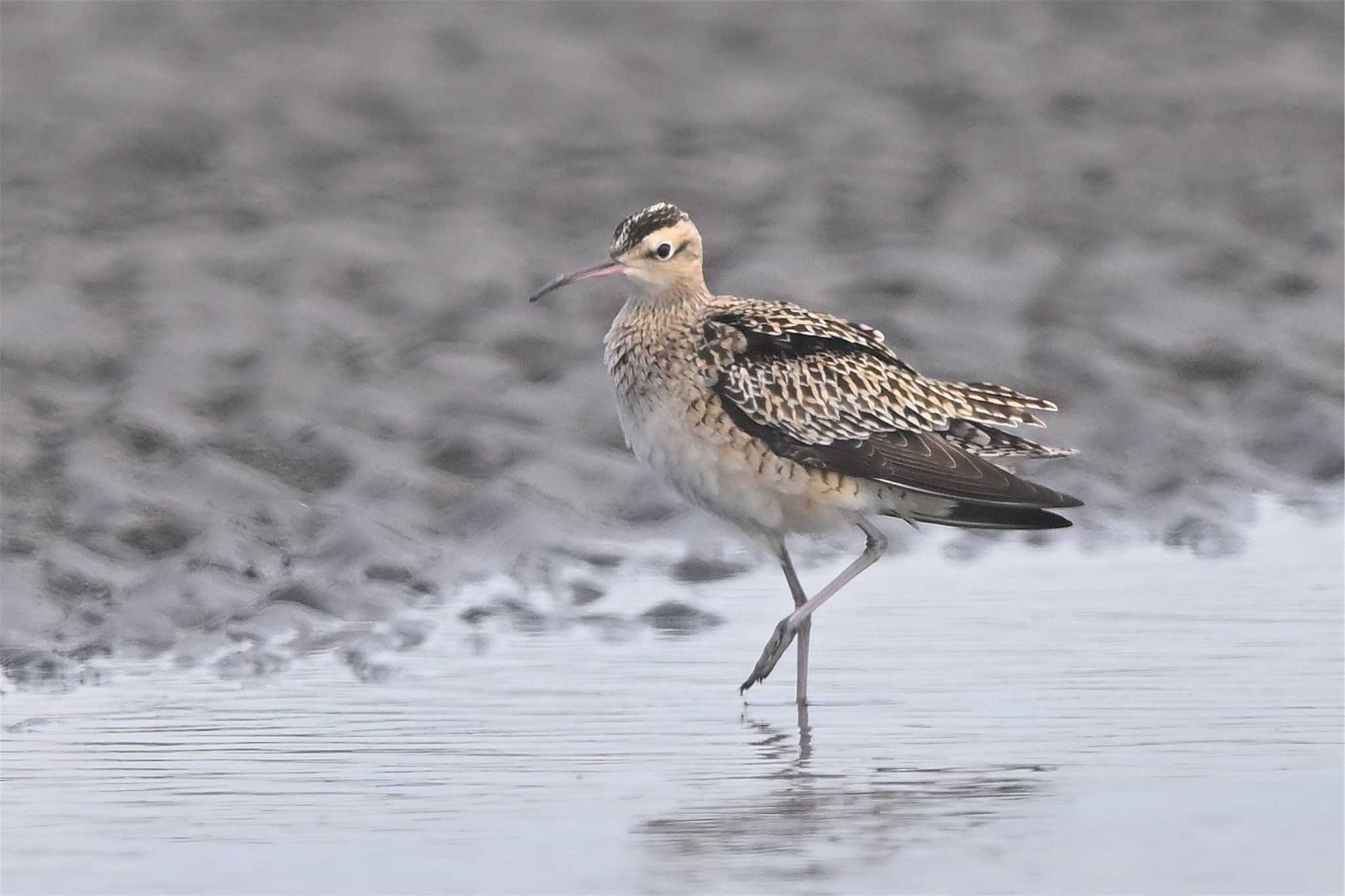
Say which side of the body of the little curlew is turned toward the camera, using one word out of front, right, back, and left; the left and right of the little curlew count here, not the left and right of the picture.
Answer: left
